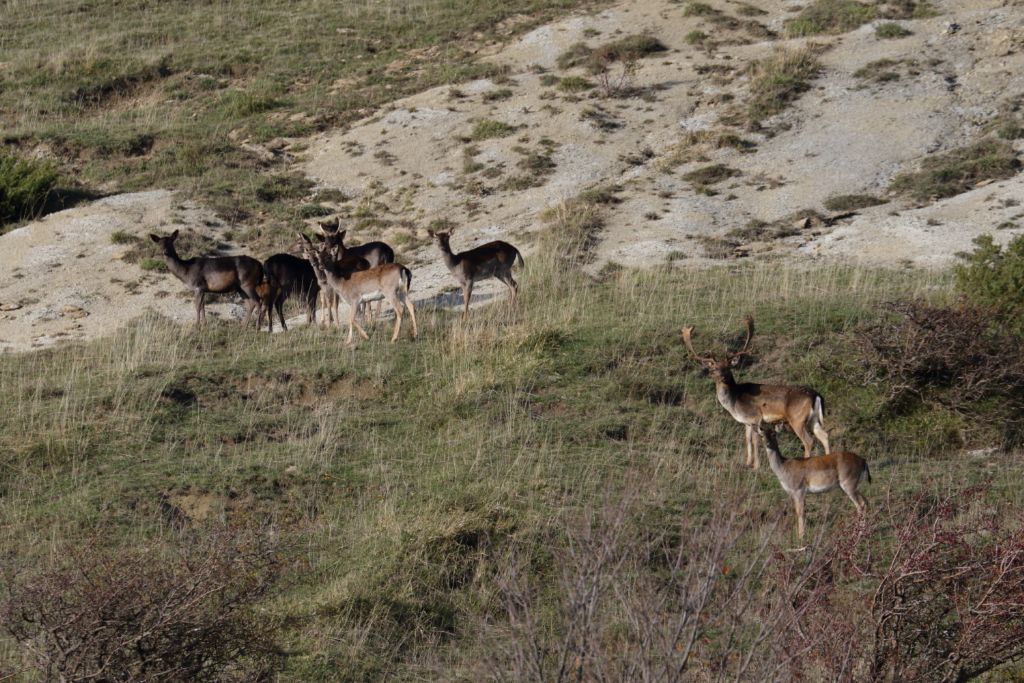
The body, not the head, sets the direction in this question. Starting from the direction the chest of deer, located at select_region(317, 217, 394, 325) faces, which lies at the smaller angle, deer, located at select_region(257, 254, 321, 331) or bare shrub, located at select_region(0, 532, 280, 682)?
the deer

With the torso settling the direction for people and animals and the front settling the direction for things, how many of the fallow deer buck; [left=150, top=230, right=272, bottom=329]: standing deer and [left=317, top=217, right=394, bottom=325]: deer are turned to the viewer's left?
3

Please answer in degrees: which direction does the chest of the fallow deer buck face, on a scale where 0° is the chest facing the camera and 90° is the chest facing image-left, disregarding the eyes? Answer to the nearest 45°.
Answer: approximately 90°

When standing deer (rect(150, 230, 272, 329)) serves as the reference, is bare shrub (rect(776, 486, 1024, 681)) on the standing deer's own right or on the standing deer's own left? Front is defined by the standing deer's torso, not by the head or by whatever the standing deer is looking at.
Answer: on the standing deer's own left

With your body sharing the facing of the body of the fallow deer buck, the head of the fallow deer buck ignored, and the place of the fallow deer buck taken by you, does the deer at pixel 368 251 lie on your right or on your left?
on your right

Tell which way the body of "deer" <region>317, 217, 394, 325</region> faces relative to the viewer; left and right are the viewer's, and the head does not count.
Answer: facing to the left of the viewer

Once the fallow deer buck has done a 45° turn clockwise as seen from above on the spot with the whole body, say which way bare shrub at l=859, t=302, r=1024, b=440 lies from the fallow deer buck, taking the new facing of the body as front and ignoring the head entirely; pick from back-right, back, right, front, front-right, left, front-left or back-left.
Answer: right

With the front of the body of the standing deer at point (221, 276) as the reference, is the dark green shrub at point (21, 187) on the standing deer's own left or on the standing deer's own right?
on the standing deer's own right

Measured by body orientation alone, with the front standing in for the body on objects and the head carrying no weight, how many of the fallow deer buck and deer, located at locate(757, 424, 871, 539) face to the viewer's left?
2

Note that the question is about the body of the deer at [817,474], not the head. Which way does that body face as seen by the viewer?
to the viewer's left

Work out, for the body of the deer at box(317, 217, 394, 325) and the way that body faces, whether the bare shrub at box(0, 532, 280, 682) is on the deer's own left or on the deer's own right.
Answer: on the deer's own left

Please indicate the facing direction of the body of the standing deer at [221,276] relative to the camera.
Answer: to the viewer's left
